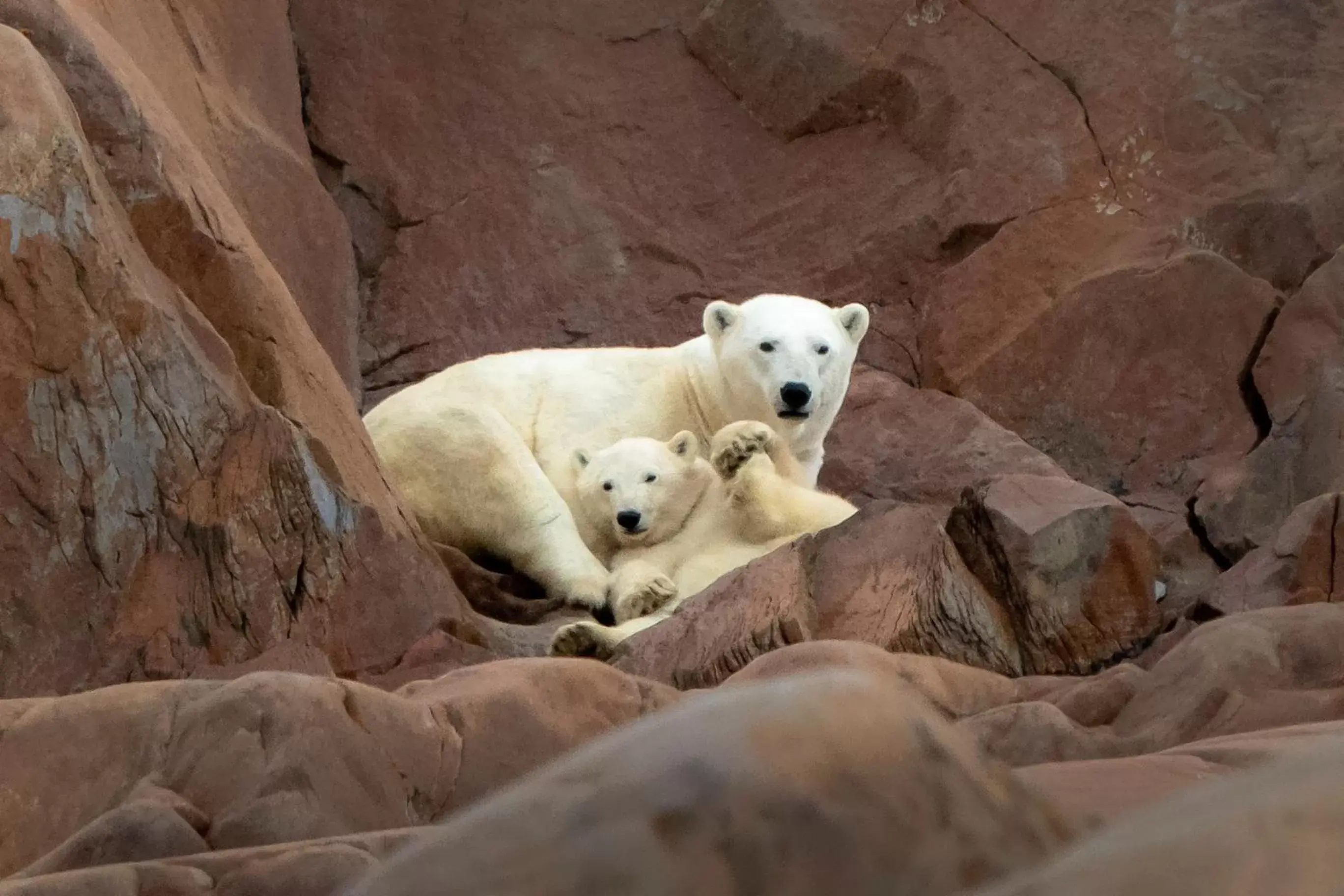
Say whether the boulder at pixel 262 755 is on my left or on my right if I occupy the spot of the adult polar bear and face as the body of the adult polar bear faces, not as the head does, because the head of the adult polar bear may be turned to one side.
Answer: on my right

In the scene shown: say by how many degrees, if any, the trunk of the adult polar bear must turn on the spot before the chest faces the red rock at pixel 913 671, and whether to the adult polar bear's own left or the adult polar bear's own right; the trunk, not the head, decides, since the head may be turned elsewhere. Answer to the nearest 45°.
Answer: approximately 90° to the adult polar bear's own right

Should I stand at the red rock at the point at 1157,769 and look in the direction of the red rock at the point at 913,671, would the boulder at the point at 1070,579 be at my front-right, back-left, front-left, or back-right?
front-right

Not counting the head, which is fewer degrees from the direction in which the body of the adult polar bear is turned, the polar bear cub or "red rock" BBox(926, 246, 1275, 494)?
the red rock

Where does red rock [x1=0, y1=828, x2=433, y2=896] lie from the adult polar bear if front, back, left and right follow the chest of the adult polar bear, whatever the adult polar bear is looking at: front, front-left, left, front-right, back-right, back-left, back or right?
right

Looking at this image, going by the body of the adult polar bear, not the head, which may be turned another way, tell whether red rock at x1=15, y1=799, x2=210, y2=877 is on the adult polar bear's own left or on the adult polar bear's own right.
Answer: on the adult polar bear's own right

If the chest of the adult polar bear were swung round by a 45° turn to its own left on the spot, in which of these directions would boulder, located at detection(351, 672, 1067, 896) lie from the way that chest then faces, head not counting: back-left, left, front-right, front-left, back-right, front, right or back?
back-right

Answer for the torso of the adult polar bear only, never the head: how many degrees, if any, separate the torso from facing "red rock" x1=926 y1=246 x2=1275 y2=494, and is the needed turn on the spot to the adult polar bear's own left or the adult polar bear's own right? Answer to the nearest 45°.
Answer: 0° — it already faces it

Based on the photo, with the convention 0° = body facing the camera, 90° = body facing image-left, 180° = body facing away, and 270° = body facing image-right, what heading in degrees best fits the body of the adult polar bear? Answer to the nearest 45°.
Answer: approximately 270°

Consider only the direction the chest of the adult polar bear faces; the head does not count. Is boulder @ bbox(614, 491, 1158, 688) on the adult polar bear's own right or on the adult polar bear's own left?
on the adult polar bear's own right

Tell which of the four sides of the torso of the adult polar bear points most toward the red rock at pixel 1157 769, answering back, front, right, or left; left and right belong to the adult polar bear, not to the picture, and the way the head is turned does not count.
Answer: right

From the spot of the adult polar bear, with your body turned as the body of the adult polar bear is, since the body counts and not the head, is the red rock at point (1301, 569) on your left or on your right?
on your right
